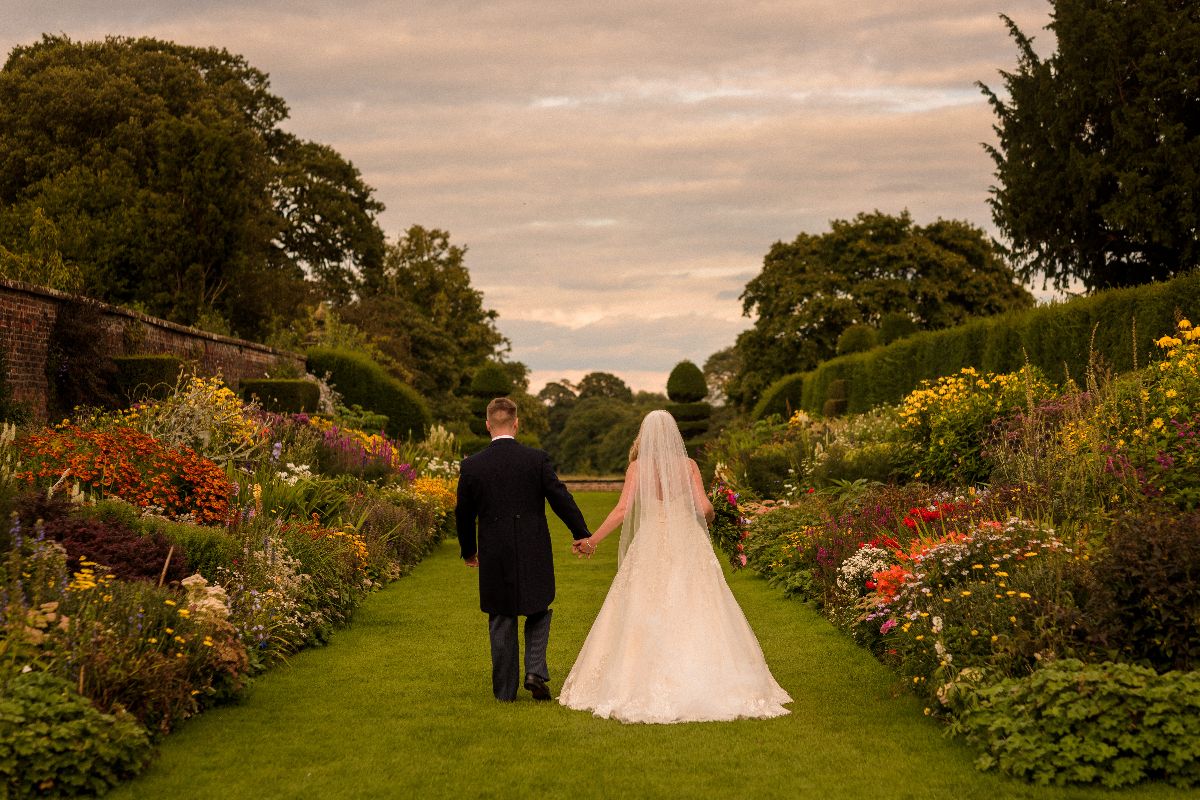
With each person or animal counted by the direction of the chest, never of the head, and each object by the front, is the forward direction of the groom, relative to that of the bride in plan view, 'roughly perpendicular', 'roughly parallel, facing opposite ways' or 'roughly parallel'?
roughly parallel

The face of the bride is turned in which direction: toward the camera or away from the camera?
away from the camera

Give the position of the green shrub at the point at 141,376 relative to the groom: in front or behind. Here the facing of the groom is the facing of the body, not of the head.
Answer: in front

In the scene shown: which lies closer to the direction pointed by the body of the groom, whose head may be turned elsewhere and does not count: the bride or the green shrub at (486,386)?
the green shrub

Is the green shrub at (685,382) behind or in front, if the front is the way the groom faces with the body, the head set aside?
in front

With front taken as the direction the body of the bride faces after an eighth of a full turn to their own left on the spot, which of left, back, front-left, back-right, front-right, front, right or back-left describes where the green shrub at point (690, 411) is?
front-right

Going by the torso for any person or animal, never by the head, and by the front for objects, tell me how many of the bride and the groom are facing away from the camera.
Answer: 2

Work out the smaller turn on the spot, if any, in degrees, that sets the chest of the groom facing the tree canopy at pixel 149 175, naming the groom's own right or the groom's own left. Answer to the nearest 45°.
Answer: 0° — they already face it

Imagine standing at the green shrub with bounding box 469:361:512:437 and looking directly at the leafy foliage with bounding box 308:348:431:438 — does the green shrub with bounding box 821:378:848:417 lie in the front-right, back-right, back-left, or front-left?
front-left

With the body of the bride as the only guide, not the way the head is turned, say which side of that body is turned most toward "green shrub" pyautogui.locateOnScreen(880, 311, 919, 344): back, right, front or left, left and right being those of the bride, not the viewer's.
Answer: front

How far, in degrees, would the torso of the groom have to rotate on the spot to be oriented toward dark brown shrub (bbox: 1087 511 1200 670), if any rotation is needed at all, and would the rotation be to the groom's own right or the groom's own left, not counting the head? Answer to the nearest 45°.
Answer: approximately 135° to the groom's own right

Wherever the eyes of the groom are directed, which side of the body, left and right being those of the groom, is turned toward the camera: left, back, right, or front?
back

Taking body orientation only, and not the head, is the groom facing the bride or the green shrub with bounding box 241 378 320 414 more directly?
the green shrub

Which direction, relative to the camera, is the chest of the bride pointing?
away from the camera

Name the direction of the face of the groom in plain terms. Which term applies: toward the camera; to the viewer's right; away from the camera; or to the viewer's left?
away from the camera

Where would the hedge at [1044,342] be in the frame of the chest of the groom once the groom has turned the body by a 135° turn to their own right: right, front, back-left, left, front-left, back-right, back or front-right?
left
